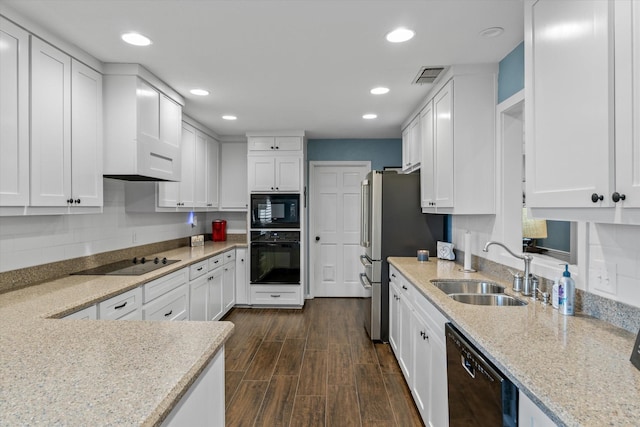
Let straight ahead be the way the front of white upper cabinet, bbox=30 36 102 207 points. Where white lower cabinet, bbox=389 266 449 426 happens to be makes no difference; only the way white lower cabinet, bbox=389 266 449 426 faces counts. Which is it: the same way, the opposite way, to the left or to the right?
the opposite way

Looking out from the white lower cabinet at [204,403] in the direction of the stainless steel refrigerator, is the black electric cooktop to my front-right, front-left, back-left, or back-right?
front-left

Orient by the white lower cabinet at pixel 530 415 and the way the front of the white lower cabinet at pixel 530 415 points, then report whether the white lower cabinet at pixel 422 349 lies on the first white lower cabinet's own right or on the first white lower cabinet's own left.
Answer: on the first white lower cabinet's own right

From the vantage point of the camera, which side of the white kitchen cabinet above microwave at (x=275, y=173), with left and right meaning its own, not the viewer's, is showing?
front

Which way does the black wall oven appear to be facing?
toward the camera

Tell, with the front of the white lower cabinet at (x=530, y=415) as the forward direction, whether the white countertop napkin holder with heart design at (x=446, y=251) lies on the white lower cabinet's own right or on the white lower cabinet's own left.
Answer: on the white lower cabinet's own right

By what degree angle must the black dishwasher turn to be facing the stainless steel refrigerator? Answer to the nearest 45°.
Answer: approximately 135° to its right

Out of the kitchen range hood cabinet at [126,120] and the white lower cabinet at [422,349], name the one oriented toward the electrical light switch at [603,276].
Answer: the kitchen range hood cabinet

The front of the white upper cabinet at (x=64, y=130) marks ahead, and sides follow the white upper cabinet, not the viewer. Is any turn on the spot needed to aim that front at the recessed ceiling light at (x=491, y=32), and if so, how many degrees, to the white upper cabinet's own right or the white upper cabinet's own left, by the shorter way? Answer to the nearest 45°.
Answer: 0° — it already faces it

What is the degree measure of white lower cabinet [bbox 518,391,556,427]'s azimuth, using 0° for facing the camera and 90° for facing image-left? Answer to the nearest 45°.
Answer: approximately 90°
